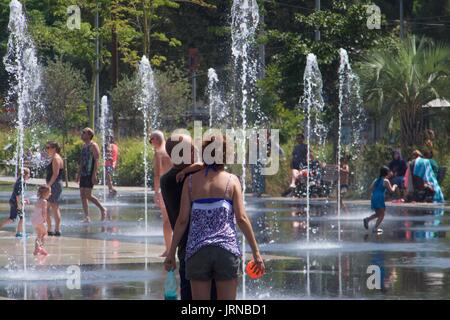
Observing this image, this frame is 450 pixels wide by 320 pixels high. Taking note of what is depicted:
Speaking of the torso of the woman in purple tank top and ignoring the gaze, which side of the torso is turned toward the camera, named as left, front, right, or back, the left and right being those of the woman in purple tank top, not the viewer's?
back

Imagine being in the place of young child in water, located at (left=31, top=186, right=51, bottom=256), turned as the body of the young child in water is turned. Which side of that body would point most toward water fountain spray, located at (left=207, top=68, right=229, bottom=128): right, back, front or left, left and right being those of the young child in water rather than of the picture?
left

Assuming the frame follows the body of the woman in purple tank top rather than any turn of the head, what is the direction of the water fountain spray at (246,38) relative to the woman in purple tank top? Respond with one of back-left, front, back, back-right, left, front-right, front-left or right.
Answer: front

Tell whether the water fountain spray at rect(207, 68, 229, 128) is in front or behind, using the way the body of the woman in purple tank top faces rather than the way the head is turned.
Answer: in front

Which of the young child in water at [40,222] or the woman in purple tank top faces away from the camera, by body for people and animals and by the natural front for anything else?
the woman in purple tank top

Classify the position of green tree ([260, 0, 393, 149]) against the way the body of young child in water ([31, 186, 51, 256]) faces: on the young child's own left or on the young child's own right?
on the young child's own left
